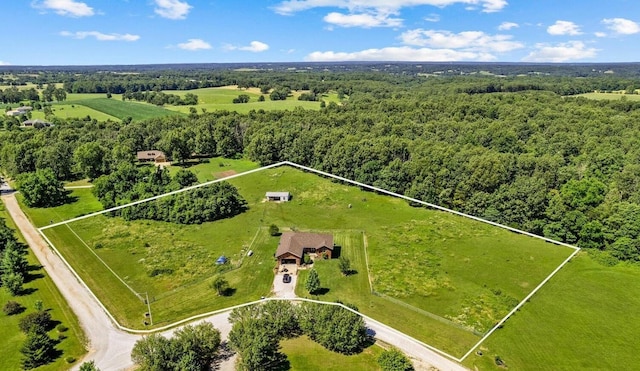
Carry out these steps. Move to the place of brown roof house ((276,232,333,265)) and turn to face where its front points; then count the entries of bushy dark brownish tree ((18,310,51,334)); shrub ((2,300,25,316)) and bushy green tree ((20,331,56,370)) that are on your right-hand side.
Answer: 3

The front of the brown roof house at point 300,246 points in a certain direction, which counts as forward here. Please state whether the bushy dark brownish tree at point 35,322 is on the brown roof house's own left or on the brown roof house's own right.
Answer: on the brown roof house's own right

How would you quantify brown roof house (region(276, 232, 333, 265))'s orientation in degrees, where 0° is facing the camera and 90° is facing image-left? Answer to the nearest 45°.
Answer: approximately 0°

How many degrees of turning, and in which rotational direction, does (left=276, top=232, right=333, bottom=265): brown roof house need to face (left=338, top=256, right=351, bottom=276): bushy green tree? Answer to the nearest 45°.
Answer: approximately 45° to its left

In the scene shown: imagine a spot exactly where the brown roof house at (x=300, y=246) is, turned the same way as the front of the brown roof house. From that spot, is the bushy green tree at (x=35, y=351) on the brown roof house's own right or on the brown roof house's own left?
on the brown roof house's own right

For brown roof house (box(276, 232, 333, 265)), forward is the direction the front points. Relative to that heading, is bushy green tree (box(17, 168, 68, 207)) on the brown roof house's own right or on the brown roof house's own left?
on the brown roof house's own right

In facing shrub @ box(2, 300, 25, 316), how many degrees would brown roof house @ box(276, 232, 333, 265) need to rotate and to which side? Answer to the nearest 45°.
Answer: approximately 90° to its right

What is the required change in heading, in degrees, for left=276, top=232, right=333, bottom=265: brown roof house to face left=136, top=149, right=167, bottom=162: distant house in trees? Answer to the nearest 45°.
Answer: approximately 135° to its right
